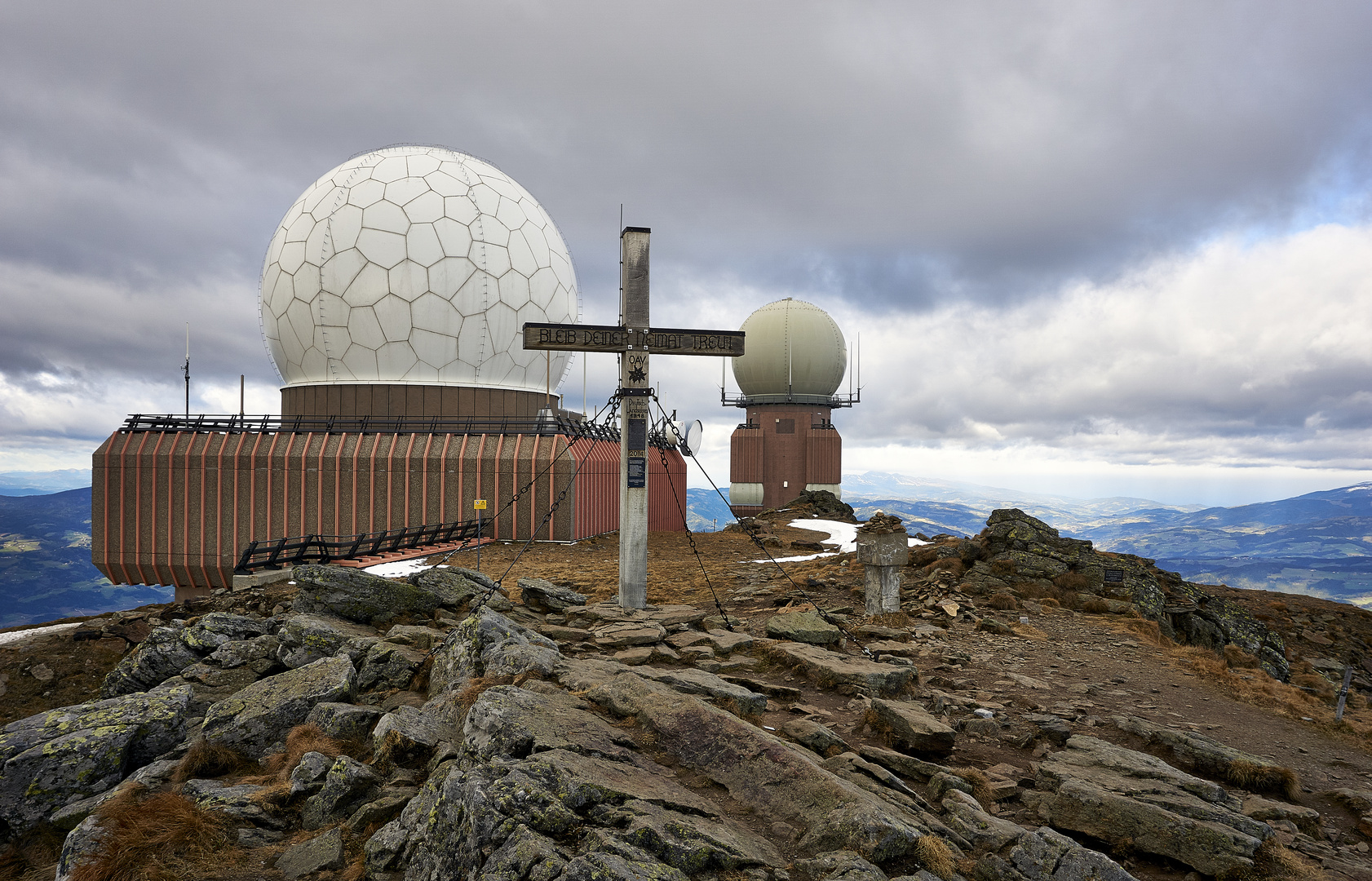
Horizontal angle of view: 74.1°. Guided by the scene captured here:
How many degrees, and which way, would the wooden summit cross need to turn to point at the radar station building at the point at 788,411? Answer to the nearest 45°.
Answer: approximately 180°

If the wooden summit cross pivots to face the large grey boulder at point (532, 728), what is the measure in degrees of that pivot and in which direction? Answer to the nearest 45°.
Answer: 0° — it already faces it

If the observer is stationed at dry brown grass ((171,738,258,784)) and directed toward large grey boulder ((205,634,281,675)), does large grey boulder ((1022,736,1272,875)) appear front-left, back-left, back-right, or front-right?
back-right

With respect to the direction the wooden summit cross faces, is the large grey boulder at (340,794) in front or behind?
in front

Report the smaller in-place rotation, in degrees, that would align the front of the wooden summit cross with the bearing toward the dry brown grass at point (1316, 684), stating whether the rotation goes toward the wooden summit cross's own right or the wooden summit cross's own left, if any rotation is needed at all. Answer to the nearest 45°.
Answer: approximately 90° to the wooden summit cross's own left

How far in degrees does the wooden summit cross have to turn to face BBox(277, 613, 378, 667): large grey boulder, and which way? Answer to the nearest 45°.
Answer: approximately 45° to its right

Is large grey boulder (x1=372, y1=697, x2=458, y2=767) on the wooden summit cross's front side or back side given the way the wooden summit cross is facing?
on the front side

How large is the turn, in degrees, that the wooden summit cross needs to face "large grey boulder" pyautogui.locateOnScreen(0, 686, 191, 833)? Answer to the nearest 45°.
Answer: approximately 45° to its right

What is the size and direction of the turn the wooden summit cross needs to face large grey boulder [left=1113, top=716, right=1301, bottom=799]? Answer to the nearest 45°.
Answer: approximately 45° to its left

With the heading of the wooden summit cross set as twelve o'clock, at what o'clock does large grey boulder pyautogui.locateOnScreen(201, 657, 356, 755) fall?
The large grey boulder is roughly at 1 o'clock from the wooden summit cross.

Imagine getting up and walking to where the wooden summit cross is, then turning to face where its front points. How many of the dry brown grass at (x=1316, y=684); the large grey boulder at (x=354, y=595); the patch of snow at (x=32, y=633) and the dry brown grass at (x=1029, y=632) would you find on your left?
2

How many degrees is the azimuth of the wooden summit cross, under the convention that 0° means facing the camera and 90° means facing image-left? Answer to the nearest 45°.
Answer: approximately 0°

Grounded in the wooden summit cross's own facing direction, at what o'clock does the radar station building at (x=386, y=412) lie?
The radar station building is roughly at 5 o'clock from the wooden summit cross.

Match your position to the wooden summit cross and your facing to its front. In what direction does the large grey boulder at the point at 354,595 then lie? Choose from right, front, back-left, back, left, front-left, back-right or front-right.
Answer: front-right
